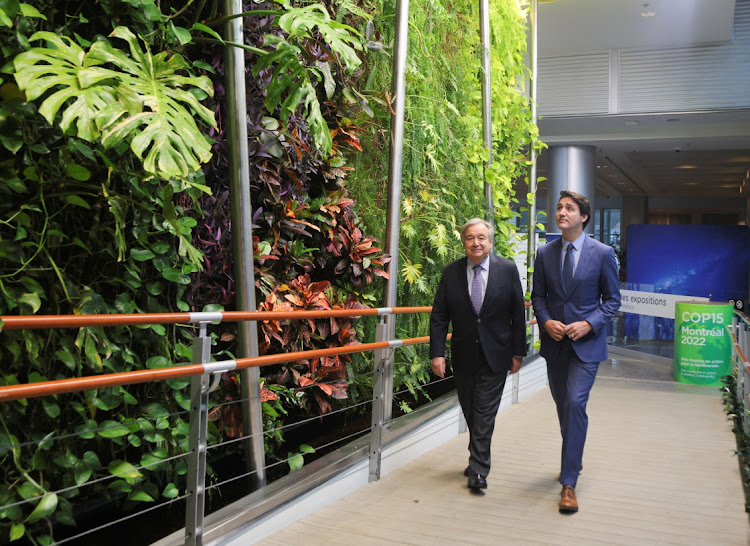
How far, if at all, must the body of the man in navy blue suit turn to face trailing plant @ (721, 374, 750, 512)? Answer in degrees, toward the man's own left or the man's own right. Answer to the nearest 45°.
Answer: approximately 135° to the man's own left

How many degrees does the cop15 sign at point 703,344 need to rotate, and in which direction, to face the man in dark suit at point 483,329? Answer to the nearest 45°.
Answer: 0° — it already faces them

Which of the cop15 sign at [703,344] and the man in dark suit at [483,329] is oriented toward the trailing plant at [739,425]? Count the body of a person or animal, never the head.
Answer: the cop15 sign

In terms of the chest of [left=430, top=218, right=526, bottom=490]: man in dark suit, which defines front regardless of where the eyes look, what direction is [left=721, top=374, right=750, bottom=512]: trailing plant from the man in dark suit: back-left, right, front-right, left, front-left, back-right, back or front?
back-left

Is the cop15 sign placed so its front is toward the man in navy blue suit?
yes

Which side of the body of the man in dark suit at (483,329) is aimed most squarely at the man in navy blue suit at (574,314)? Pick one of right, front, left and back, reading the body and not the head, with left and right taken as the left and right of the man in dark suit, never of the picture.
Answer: left

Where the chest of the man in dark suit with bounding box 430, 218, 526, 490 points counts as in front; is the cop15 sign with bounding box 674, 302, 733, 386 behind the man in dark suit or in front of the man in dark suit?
behind

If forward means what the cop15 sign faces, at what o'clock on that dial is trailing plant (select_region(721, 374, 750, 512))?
The trailing plant is roughly at 12 o'clock from the cop15 sign.

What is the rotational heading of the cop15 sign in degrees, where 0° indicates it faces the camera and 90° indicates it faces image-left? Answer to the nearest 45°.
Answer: approximately 0°
